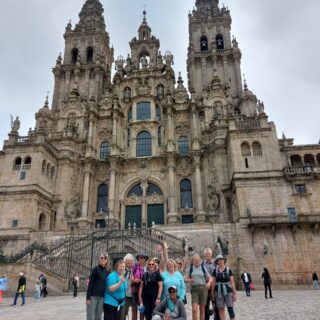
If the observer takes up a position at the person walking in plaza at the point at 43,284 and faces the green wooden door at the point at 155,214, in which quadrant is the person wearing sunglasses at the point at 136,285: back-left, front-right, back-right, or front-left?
back-right

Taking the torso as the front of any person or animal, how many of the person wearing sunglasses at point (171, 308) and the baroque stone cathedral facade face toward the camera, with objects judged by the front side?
2

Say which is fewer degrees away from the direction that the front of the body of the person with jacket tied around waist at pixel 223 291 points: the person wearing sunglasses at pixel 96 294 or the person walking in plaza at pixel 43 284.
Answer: the person wearing sunglasses

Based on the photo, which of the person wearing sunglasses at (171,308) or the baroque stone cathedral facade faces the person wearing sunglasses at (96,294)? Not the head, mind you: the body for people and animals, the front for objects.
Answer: the baroque stone cathedral facade

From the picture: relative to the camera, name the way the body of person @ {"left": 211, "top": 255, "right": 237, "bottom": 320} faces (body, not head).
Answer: toward the camera

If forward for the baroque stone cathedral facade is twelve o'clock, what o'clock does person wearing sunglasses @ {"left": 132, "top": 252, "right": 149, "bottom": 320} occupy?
The person wearing sunglasses is roughly at 12 o'clock from the baroque stone cathedral facade.

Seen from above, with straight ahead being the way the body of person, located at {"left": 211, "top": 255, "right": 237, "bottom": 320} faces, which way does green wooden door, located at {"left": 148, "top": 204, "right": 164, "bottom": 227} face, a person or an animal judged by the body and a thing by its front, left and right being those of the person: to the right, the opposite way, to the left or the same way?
the same way

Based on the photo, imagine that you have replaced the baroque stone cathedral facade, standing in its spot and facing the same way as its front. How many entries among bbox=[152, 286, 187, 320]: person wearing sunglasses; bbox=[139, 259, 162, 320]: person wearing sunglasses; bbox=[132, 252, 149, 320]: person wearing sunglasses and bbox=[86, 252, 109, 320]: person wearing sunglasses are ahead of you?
4

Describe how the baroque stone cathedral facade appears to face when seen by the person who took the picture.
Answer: facing the viewer

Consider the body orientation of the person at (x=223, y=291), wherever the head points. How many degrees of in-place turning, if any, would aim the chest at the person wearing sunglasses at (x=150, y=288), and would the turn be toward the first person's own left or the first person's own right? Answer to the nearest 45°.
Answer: approximately 45° to the first person's own right

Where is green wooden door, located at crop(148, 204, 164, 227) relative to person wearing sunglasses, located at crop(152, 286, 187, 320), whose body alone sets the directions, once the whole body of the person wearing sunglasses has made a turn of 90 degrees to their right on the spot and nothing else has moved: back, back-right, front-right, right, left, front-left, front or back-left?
right

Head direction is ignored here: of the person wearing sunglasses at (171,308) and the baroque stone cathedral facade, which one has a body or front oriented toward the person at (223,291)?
the baroque stone cathedral facade

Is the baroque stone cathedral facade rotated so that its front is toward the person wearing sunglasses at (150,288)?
yes

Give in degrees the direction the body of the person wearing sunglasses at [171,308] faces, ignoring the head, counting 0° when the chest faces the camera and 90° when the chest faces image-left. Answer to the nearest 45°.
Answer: approximately 0°

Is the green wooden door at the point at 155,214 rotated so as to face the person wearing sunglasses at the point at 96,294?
yes

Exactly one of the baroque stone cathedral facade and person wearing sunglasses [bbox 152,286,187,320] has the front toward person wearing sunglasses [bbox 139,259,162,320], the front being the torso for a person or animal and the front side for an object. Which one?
the baroque stone cathedral facade

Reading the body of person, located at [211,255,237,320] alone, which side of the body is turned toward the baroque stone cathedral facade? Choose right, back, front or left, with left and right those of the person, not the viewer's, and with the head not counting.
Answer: back

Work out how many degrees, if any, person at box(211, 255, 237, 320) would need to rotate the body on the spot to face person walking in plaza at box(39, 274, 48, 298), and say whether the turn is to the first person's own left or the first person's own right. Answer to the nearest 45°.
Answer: approximately 135° to the first person's own right

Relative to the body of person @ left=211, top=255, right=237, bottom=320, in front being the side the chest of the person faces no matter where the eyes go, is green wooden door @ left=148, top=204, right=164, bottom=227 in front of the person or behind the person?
behind
